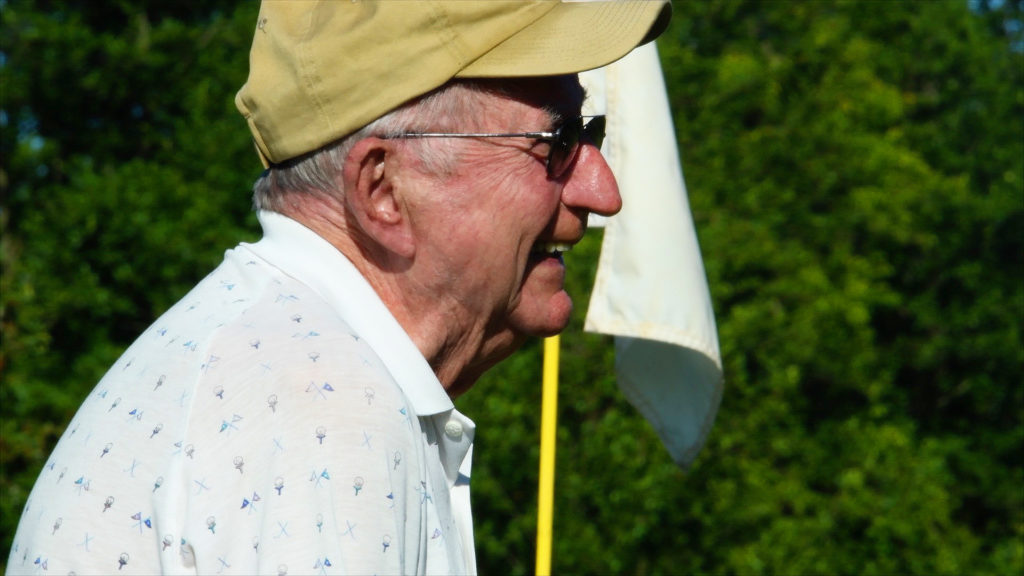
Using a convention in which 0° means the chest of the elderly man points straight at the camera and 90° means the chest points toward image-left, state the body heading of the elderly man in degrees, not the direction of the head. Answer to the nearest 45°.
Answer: approximately 270°

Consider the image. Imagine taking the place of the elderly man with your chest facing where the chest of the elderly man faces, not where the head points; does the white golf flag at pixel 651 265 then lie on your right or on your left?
on your left

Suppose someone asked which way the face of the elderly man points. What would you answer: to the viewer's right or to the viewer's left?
to the viewer's right
